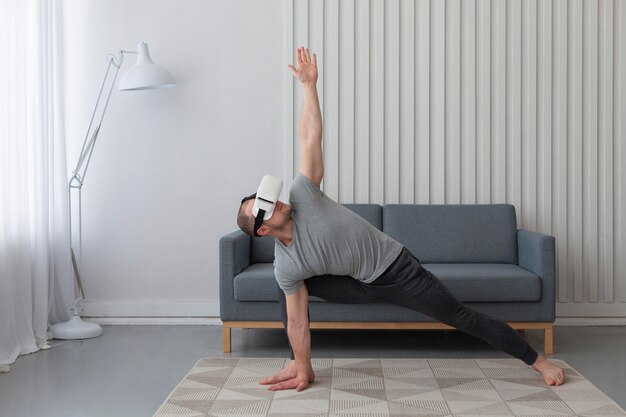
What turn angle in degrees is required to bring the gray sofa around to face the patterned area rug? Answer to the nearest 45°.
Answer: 0° — it already faces it

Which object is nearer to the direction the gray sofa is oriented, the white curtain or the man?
the man

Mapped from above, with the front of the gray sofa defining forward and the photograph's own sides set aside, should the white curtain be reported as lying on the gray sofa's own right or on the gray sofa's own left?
on the gray sofa's own right

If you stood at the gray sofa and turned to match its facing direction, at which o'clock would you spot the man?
The man is roughly at 1 o'clock from the gray sofa.

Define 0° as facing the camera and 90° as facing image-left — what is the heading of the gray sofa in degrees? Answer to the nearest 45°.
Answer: approximately 0°

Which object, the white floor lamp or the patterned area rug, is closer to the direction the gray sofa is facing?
the patterned area rug

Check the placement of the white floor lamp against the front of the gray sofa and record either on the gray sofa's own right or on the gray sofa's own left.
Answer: on the gray sofa's own right

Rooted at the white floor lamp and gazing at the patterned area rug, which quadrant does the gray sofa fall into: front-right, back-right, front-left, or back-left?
front-left
